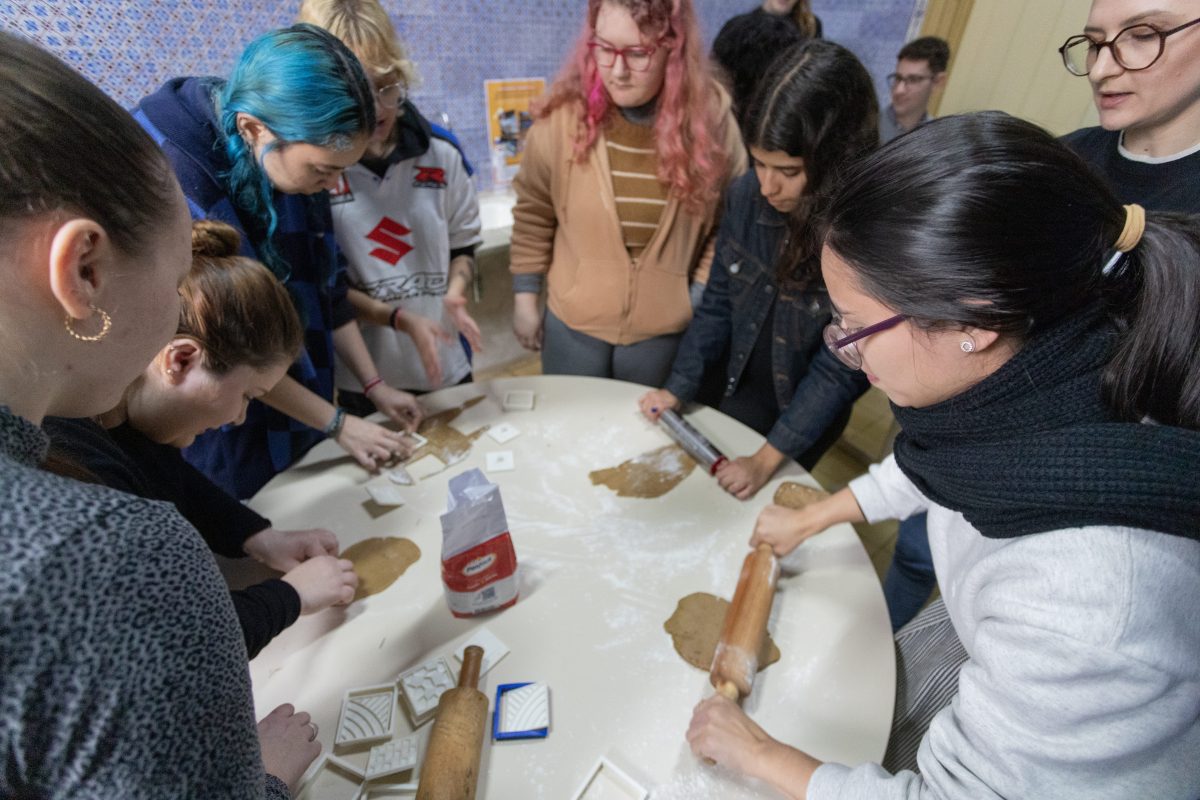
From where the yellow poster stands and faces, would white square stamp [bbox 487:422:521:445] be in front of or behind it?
in front

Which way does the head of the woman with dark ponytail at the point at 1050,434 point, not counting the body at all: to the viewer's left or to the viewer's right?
to the viewer's left

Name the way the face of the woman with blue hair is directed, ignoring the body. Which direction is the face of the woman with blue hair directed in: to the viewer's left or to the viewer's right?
to the viewer's right

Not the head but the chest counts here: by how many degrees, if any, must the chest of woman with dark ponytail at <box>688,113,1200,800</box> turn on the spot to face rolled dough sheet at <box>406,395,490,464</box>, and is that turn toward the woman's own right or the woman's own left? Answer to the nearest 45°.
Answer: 0° — they already face it

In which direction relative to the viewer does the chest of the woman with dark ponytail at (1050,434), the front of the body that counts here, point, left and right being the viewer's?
facing to the left of the viewer

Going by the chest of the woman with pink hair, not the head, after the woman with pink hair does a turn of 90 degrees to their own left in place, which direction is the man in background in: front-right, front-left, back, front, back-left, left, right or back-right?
front-left

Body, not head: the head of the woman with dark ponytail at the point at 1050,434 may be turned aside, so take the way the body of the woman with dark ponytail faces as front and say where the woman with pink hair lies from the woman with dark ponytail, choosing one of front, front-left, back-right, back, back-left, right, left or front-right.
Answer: front-right

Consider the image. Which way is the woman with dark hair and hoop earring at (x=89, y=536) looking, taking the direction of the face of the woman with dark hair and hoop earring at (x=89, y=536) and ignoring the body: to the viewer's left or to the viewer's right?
to the viewer's right

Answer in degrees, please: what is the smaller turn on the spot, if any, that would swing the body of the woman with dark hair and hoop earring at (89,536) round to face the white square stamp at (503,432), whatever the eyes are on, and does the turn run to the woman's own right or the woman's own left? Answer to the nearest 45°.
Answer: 0° — they already face it

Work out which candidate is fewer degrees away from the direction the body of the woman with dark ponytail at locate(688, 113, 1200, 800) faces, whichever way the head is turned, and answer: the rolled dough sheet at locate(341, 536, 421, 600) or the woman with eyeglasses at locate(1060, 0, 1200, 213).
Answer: the rolled dough sheet

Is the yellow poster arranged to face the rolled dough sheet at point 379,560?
yes
